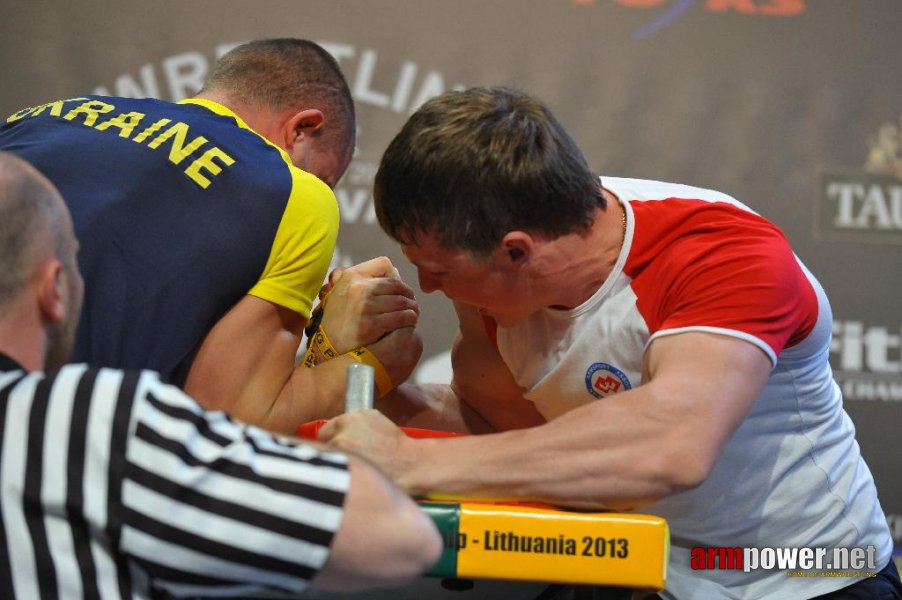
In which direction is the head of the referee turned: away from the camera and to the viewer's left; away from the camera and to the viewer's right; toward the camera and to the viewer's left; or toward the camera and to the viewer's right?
away from the camera and to the viewer's right

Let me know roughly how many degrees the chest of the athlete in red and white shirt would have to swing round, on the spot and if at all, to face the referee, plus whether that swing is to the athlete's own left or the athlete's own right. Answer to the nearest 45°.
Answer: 0° — they already face them

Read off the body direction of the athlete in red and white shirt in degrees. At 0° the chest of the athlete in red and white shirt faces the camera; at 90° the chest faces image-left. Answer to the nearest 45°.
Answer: approximately 45°

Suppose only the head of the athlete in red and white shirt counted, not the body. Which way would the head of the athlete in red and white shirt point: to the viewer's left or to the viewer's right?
to the viewer's left

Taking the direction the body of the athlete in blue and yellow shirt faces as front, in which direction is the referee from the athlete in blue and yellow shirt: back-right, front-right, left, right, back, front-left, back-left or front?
back-right

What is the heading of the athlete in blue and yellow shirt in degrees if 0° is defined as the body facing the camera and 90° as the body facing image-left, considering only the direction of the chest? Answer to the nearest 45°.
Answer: approximately 225°
